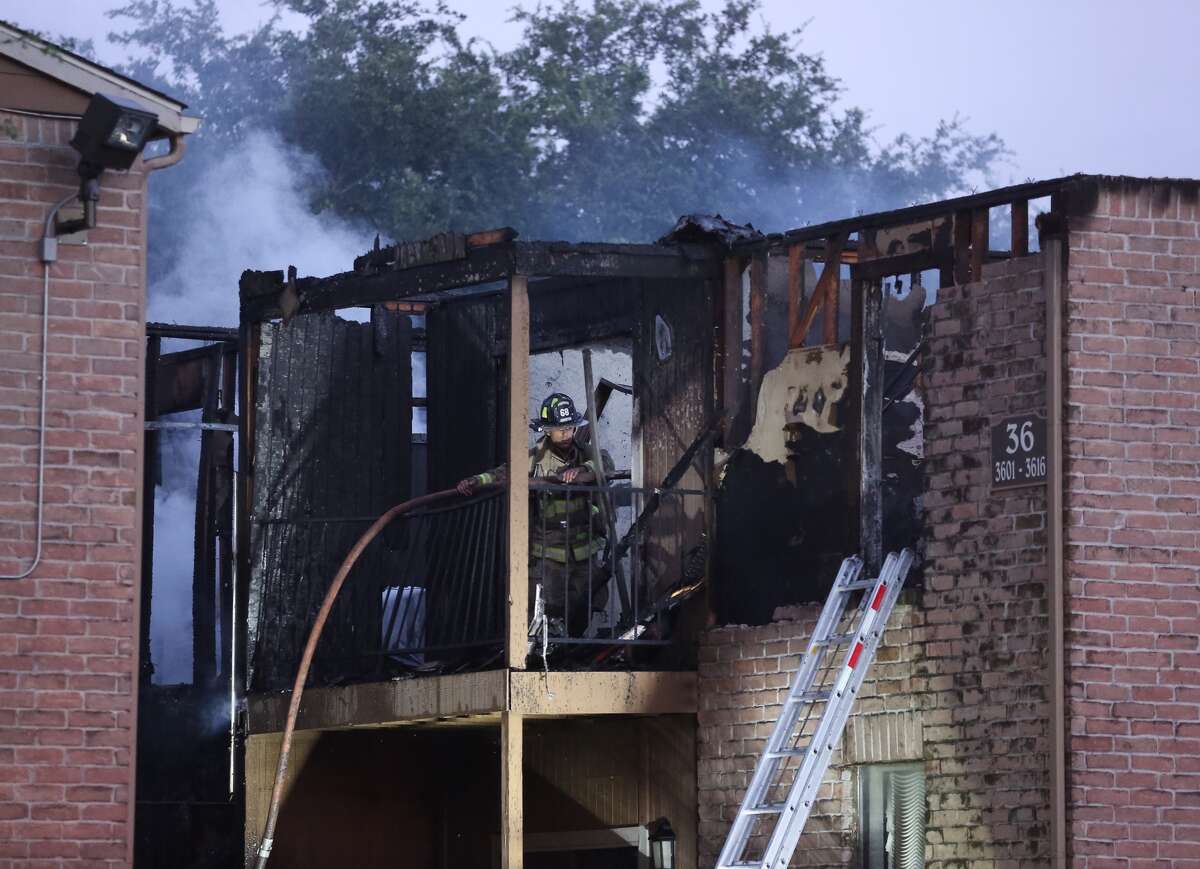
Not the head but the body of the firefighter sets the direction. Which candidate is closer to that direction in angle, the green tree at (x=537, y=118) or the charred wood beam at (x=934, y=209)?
the charred wood beam

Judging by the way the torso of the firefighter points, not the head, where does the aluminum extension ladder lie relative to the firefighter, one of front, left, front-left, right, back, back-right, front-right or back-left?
front-left

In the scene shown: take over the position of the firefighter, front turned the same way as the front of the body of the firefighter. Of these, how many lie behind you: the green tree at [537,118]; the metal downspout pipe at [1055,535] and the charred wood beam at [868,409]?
1

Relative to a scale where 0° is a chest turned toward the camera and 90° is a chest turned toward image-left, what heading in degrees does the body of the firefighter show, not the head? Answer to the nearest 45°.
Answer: approximately 0°

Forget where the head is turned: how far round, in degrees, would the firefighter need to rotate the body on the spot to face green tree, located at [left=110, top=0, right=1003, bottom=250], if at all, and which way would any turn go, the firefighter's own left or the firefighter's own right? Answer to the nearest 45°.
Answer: approximately 180°

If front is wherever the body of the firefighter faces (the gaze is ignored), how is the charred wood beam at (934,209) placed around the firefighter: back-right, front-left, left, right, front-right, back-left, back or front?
front-left
